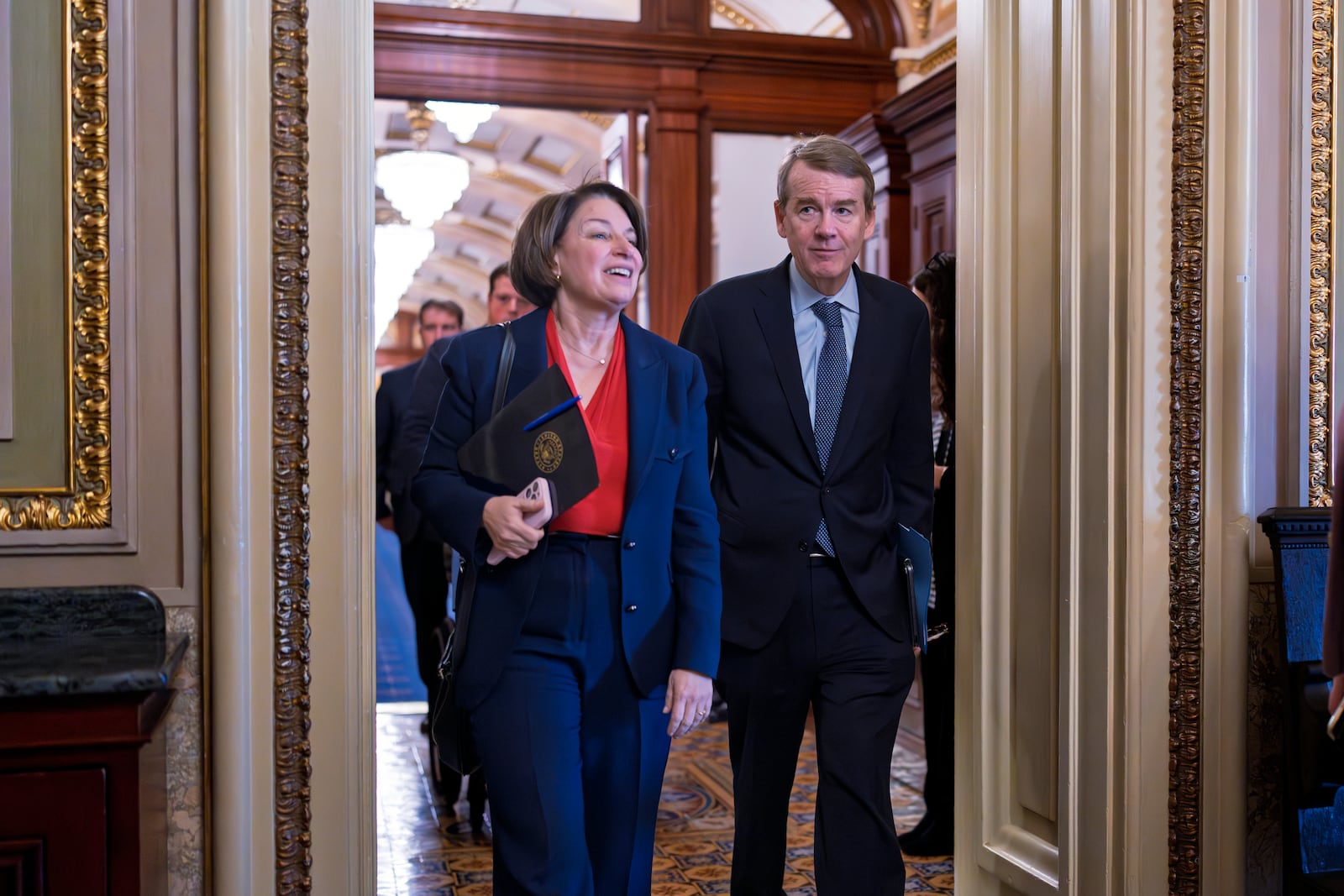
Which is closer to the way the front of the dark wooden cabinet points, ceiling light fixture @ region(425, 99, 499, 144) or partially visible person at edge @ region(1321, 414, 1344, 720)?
the partially visible person at edge

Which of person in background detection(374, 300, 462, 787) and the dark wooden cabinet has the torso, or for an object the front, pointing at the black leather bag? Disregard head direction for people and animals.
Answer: the person in background

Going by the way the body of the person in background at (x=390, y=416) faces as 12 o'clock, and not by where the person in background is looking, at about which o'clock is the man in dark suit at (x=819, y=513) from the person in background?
The man in dark suit is roughly at 11 o'clock from the person in background.

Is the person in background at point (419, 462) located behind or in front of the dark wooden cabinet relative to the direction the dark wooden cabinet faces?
behind

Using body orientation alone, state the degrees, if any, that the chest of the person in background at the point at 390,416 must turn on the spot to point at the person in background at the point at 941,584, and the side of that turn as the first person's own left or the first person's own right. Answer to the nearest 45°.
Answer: approximately 45° to the first person's own left

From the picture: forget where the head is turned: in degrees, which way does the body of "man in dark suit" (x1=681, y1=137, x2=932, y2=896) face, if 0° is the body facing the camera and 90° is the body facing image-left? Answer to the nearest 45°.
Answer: approximately 0°

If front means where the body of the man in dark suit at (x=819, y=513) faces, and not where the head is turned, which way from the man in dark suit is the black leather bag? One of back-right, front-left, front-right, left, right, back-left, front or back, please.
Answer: front-right

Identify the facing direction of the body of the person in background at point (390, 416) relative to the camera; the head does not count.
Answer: toward the camera
